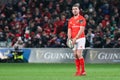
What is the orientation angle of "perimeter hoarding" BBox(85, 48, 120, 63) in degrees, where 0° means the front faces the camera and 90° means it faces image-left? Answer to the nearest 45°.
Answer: approximately 0°

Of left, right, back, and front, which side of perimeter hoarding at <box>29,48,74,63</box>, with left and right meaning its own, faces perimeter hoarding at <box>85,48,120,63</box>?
left

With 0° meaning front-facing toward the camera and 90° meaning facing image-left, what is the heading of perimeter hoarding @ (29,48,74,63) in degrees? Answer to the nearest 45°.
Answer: approximately 0°

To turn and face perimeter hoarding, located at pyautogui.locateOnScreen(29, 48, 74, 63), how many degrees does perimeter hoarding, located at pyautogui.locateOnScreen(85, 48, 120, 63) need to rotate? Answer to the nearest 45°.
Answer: approximately 90° to its right

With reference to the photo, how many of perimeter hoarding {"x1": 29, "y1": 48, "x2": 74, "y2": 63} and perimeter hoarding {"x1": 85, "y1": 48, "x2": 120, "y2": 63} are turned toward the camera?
2
